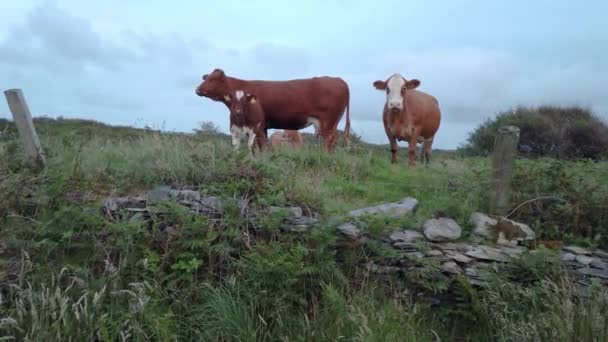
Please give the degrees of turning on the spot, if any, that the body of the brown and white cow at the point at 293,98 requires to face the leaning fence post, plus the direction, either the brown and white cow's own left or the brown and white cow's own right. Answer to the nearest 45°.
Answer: approximately 45° to the brown and white cow's own left

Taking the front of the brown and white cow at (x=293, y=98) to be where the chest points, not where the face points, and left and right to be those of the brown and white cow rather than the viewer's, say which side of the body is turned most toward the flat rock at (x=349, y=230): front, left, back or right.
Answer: left

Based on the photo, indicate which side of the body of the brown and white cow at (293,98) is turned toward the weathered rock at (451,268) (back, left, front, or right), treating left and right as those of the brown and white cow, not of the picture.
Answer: left

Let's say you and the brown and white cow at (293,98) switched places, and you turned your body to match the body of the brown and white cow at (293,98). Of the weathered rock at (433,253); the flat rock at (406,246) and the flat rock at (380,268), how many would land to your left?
3

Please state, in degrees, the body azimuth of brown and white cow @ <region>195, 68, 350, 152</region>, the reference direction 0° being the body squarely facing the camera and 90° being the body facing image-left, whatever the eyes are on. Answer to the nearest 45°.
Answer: approximately 90°

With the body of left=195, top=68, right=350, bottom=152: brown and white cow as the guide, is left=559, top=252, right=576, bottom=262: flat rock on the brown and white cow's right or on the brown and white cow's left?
on the brown and white cow's left

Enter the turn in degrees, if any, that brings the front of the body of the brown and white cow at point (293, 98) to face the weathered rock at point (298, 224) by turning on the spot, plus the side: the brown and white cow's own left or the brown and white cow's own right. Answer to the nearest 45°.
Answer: approximately 90° to the brown and white cow's own left

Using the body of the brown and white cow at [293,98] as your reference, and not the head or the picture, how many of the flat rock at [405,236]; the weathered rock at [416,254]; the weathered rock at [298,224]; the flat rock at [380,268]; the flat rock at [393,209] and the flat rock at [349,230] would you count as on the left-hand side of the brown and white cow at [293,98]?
6

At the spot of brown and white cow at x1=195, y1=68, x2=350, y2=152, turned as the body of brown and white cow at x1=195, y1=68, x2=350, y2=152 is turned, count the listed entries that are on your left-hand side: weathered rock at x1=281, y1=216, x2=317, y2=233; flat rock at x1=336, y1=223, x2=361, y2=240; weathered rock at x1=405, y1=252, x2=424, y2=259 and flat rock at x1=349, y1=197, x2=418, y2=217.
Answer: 4

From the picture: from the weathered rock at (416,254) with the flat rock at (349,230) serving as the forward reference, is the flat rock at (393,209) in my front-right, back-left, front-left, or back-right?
front-right
